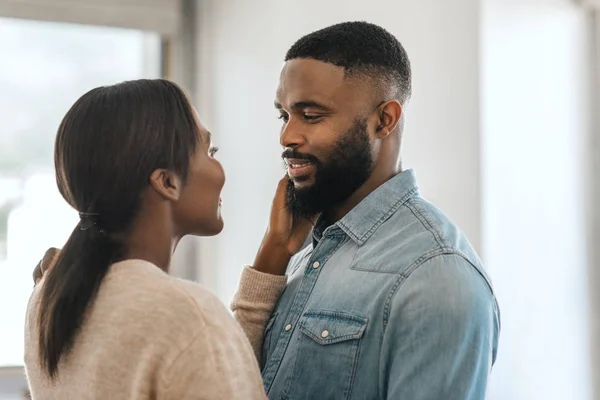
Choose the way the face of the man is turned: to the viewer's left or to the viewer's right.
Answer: to the viewer's left

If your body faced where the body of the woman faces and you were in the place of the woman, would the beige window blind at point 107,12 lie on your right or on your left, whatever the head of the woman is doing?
on your left

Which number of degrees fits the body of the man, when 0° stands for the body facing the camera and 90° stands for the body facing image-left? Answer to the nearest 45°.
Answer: approximately 45°

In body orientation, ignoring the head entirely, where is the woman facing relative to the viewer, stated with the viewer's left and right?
facing away from the viewer and to the right of the viewer

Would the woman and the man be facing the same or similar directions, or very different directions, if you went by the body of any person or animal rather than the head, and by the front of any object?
very different directions

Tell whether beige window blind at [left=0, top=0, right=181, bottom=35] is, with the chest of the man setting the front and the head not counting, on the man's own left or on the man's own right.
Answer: on the man's own right
